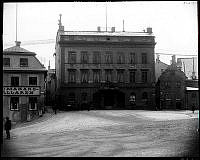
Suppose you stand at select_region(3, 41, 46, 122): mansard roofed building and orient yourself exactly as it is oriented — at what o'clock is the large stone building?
The large stone building is roughly at 7 o'clock from the mansard roofed building.

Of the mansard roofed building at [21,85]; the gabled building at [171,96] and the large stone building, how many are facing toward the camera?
3

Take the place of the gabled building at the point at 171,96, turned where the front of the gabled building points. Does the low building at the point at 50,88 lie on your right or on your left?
on your right

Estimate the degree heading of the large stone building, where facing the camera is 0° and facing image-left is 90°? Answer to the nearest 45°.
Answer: approximately 0°

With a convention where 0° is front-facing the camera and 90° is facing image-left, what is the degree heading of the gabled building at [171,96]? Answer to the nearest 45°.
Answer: approximately 0°

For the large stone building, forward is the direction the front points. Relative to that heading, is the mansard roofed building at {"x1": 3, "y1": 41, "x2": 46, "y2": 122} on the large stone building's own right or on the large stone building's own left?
on the large stone building's own right

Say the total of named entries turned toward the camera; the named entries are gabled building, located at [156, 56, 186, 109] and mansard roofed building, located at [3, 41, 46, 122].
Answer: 2

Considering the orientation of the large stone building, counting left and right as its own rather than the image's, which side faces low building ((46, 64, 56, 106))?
right

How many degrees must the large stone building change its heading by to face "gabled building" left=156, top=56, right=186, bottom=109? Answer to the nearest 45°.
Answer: approximately 135° to its left
